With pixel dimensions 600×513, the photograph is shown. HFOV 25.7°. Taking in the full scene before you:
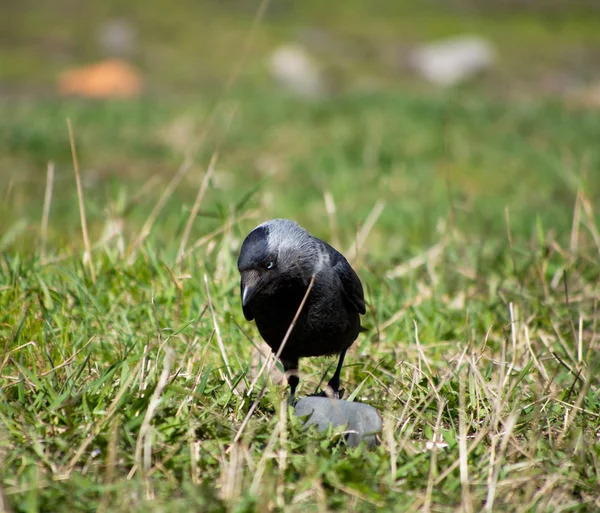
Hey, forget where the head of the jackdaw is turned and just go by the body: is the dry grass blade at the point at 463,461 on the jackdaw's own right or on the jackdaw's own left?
on the jackdaw's own left

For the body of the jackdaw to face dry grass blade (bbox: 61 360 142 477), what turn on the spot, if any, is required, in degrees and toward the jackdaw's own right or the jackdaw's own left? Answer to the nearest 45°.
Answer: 0° — it already faces it

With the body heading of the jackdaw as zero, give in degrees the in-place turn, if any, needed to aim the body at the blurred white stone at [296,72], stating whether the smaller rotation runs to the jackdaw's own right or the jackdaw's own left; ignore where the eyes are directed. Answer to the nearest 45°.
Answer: approximately 135° to the jackdaw's own right

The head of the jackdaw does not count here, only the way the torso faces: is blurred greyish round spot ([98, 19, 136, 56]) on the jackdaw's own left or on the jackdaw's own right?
on the jackdaw's own right

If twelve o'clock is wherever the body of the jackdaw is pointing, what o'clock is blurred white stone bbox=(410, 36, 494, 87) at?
The blurred white stone is roughly at 5 o'clock from the jackdaw.

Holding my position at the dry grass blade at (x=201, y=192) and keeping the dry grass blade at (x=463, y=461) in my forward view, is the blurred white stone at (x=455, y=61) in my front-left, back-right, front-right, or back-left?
back-left
